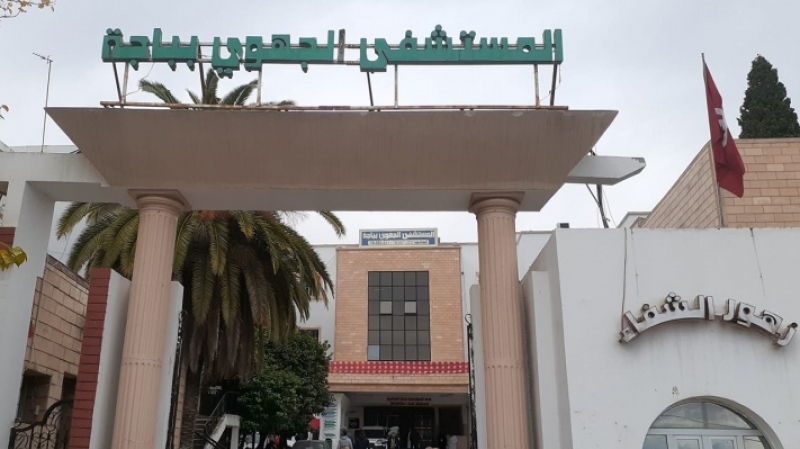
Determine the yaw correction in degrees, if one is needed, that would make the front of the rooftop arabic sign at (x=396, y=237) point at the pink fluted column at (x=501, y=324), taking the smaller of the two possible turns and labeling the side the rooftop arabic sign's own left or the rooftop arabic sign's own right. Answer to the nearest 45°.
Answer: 0° — it already faces it

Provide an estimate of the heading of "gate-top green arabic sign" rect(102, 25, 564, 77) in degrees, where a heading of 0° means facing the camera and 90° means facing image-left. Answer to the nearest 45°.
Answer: approximately 0°

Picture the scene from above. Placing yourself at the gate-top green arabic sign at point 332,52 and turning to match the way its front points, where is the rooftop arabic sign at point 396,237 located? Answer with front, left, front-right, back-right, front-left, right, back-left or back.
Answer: back

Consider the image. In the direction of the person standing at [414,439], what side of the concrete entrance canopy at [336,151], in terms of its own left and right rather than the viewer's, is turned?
back

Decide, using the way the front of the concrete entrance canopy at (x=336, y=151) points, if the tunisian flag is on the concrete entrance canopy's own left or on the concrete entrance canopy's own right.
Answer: on the concrete entrance canopy's own left

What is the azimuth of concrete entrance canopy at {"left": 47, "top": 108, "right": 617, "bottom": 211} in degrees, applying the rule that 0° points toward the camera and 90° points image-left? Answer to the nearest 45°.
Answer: approximately 0°

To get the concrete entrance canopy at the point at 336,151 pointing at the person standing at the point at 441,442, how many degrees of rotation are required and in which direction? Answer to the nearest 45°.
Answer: approximately 180°

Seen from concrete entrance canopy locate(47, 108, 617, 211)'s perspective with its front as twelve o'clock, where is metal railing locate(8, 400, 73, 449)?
The metal railing is roughly at 4 o'clock from the concrete entrance canopy.
